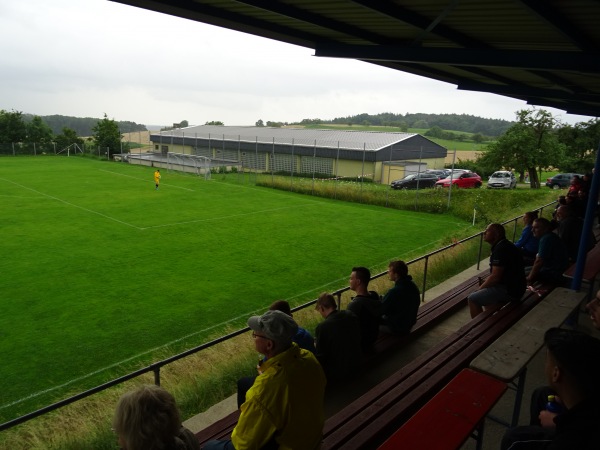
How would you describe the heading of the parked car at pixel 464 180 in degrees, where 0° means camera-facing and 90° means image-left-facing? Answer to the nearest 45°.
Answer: approximately 45°

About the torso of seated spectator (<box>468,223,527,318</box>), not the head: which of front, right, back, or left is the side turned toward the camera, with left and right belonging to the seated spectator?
left

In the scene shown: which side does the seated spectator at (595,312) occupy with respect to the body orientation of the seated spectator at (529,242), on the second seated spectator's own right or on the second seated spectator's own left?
on the second seated spectator's own left

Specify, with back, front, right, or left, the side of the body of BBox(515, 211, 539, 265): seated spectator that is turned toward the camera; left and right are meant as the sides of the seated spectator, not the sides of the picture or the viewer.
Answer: left

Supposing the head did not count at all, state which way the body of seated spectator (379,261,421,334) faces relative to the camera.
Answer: to the viewer's left

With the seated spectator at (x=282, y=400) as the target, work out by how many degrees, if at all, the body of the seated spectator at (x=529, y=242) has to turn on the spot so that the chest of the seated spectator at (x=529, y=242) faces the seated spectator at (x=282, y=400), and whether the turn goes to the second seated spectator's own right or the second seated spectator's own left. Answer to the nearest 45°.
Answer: approximately 90° to the second seated spectator's own left

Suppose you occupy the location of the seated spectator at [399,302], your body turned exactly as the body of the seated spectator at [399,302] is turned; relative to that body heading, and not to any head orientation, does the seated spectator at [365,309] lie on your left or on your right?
on your left

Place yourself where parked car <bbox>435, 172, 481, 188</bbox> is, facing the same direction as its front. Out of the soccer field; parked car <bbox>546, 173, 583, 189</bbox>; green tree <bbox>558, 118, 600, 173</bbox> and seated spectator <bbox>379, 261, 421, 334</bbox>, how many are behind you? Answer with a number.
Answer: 2

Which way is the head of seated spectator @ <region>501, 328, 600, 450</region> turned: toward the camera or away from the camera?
away from the camera

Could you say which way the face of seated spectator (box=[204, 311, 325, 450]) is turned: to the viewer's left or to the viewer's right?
to the viewer's left

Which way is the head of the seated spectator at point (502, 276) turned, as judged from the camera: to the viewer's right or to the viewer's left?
to the viewer's left

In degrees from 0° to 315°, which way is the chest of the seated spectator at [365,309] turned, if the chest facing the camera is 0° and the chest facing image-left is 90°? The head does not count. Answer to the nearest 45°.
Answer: approximately 135°

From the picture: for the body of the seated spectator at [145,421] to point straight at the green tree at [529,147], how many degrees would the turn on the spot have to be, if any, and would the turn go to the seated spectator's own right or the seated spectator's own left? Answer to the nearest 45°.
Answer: approximately 90° to the seated spectator's own right

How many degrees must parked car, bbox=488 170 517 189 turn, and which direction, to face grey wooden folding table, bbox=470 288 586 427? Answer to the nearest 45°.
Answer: approximately 45° to its left

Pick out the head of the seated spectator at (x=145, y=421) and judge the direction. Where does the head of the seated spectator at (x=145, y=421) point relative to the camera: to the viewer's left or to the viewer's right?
to the viewer's left

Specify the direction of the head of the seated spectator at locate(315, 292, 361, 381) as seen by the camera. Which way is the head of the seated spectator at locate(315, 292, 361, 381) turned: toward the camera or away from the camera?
away from the camera
